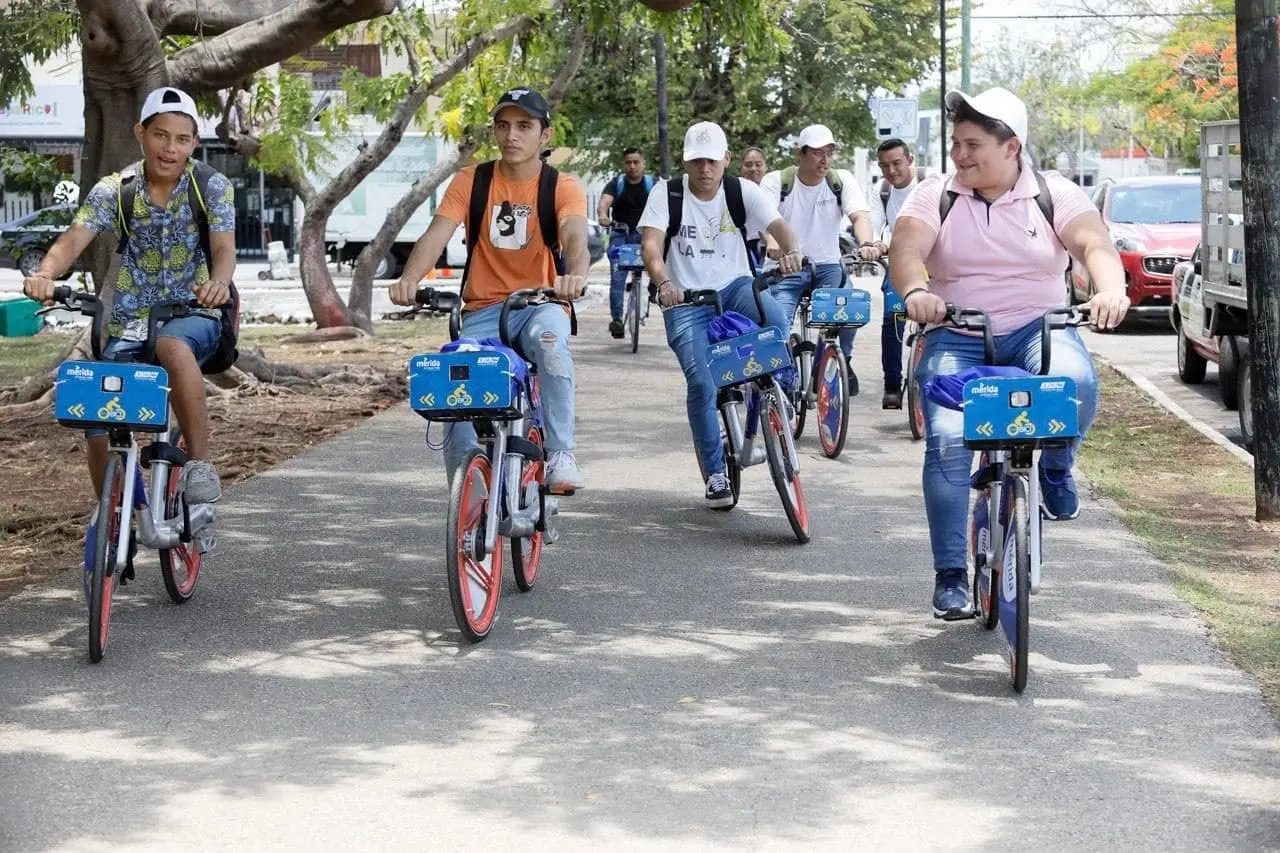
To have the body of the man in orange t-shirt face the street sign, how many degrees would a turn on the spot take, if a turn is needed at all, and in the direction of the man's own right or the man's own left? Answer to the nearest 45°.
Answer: approximately 180°

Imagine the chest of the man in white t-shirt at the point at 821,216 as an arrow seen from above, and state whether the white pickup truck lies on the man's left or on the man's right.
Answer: on the man's left

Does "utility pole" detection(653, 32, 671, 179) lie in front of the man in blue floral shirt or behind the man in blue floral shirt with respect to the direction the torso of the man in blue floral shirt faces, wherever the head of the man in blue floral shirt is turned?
behind

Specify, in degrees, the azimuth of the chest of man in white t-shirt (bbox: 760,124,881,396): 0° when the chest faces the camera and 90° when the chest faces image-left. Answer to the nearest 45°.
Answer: approximately 0°

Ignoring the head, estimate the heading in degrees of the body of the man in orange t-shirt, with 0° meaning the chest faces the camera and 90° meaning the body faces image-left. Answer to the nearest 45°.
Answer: approximately 0°

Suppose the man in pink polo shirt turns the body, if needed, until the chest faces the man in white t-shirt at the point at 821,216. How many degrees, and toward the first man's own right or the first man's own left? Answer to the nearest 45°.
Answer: approximately 180°

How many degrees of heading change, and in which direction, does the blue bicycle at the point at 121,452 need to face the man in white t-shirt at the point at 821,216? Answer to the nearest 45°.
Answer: approximately 180°
